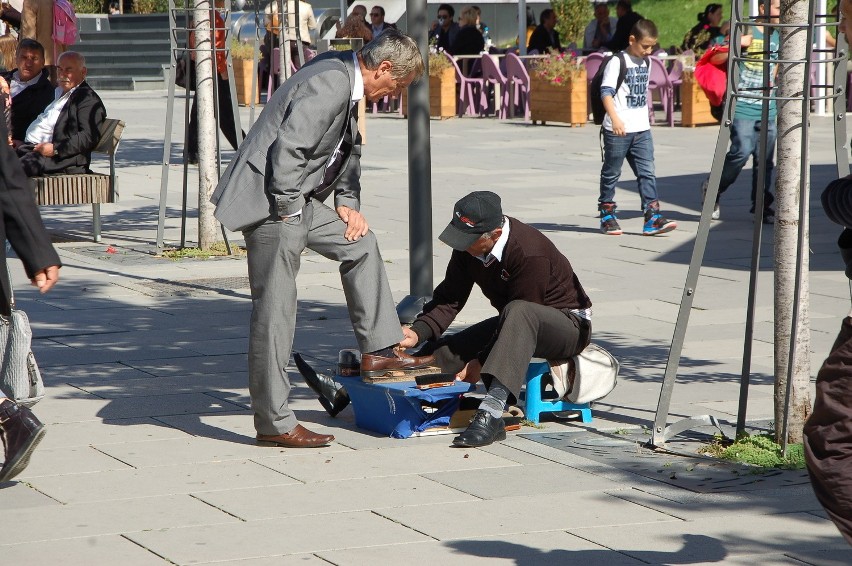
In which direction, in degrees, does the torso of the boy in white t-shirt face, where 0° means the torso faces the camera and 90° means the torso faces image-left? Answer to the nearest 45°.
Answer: approximately 315°

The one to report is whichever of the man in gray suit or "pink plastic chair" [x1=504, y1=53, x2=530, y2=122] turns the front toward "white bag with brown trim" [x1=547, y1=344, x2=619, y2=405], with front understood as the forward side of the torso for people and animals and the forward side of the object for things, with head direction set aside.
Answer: the man in gray suit

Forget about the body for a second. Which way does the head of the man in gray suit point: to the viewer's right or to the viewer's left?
to the viewer's right

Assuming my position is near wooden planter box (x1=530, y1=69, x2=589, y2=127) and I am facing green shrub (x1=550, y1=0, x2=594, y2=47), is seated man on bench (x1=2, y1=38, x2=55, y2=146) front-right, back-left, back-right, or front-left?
back-left

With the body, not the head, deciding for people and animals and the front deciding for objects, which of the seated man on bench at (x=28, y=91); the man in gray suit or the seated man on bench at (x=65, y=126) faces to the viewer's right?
the man in gray suit

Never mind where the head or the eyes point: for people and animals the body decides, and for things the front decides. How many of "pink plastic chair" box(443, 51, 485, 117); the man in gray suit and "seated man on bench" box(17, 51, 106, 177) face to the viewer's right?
2

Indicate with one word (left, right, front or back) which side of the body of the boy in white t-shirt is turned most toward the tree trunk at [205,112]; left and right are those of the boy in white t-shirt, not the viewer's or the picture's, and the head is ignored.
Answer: right

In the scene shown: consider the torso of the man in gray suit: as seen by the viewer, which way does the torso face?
to the viewer's right
